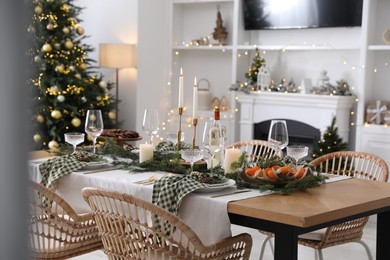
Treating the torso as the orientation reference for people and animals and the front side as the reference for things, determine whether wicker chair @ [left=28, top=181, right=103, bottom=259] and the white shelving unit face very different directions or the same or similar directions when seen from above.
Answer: very different directions

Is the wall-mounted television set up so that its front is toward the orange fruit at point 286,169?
yes

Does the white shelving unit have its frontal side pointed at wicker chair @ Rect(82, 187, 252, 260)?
yes

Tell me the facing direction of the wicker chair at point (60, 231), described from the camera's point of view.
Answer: facing away from the viewer and to the right of the viewer

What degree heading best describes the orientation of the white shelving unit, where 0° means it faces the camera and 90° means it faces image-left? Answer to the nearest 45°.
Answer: approximately 0°

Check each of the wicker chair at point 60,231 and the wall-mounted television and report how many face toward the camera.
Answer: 1

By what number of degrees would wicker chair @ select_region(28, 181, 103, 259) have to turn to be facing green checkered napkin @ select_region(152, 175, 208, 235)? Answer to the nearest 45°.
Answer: approximately 90° to its right

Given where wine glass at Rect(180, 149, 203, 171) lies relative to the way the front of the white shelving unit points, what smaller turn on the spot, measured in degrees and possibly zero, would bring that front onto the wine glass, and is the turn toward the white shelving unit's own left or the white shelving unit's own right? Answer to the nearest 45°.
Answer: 0° — it already faces it
